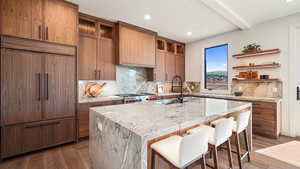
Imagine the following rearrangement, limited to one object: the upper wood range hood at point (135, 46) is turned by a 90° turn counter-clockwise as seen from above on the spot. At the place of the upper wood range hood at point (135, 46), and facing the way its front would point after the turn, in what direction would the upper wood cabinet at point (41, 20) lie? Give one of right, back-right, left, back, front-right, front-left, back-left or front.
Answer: back

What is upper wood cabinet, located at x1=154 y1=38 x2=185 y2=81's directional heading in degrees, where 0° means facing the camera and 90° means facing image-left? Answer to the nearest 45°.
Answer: approximately 315°

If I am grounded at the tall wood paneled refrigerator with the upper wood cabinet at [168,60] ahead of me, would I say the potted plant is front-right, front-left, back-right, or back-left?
front-right

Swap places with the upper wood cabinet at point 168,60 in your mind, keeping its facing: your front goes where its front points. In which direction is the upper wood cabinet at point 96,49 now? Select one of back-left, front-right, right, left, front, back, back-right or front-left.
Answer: right

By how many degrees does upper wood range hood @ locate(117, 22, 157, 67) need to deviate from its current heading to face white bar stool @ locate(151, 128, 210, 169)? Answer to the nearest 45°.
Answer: approximately 45° to its right

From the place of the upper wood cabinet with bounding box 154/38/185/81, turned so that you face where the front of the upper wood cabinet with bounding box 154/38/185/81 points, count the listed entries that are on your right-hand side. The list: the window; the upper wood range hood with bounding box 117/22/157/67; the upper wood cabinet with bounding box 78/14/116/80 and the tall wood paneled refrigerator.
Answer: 3

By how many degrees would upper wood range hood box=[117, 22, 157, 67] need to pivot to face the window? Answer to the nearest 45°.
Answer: approximately 45° to its left

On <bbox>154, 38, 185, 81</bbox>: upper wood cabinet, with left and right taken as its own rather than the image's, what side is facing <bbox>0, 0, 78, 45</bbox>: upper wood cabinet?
right

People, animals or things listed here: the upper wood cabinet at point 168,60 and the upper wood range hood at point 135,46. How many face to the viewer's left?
0

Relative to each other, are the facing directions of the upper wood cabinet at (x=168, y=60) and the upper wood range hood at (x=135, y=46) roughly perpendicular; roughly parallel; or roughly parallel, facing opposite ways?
roughly parallel

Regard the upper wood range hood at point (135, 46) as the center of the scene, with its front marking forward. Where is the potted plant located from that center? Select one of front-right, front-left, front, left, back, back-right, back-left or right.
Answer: front-left

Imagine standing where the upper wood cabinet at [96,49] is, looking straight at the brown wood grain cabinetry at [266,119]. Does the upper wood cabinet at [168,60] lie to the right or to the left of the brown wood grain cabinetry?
left

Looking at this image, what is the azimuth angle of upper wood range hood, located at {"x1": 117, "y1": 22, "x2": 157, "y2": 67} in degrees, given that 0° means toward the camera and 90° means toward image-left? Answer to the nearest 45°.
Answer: approximately 315°
